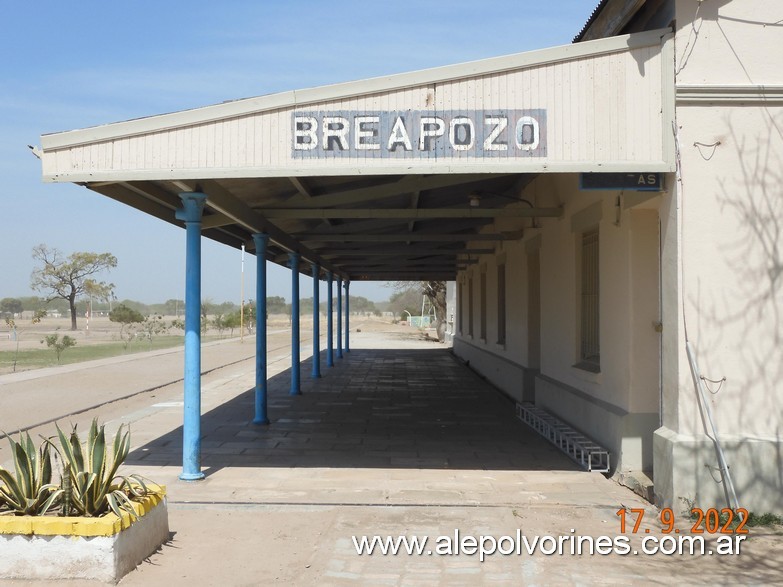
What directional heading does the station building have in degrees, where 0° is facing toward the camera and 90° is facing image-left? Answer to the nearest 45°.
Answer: approximately 90°

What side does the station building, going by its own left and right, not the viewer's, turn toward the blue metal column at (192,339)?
front

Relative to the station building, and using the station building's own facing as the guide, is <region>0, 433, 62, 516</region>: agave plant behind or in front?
in front

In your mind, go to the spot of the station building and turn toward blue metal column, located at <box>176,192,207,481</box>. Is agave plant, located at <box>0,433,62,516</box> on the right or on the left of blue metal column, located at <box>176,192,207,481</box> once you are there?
left

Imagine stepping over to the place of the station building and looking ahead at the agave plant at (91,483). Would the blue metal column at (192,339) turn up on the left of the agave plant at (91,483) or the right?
right
